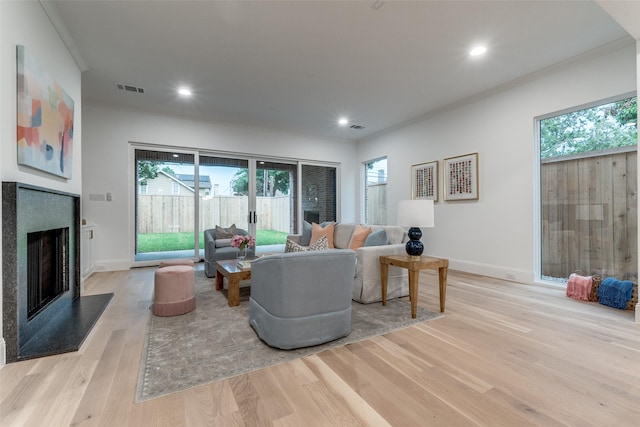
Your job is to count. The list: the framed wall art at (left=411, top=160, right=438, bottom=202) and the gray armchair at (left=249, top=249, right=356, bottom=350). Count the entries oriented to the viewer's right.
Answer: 0

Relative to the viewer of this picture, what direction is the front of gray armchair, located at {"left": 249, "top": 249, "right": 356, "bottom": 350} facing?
facing away from the viewer and to the left of the viewer

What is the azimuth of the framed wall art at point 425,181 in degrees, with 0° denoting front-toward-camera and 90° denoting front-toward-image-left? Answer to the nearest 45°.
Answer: approximately 45°

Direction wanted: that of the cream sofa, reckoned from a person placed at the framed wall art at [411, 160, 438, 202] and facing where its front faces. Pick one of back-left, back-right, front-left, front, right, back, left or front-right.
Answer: front-left

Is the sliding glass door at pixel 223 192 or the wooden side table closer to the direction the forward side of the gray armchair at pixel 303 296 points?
the sliding glass door

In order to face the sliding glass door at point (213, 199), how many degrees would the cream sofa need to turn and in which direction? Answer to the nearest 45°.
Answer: approximately 90° to its right

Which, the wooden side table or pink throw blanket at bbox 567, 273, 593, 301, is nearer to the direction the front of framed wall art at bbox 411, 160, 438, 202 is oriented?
the wooden side table

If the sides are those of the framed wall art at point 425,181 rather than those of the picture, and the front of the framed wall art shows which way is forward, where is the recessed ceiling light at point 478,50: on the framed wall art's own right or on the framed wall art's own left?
on the framed wall art's own left

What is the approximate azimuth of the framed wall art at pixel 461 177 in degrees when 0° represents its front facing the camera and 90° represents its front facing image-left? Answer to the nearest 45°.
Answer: approximately 45°

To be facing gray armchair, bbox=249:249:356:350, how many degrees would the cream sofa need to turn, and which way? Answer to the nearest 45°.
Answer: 0° — it already faces it
